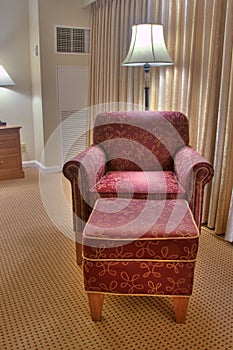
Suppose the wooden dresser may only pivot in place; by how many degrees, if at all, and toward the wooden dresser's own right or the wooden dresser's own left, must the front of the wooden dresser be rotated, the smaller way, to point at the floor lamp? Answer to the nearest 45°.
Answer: approximately 45° to the wooden dresser's own left

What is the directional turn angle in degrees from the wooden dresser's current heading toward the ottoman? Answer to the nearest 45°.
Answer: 0° — it already faces it

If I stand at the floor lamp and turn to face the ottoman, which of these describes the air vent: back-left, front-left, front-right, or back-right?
back-right

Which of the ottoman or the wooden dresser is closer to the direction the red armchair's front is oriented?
the ottoman

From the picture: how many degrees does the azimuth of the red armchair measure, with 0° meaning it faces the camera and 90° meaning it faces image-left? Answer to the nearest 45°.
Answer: approximately 0°

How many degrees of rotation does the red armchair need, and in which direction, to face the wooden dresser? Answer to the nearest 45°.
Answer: approximately 135° to its right
